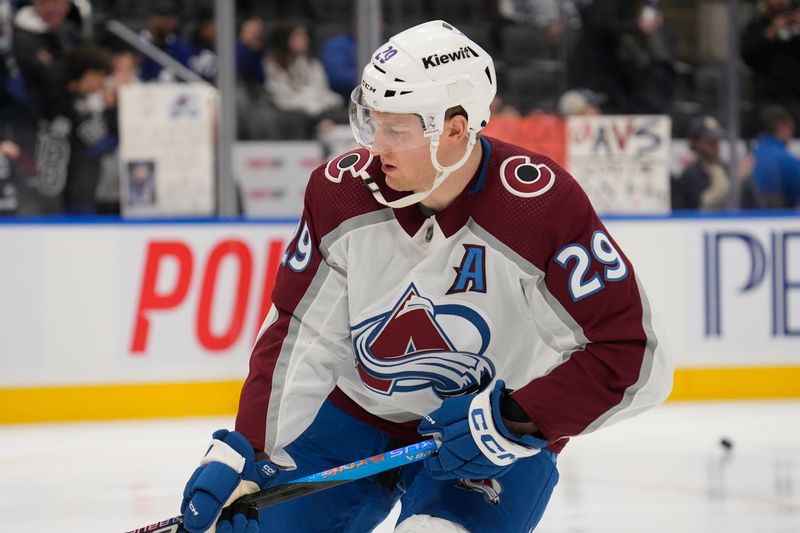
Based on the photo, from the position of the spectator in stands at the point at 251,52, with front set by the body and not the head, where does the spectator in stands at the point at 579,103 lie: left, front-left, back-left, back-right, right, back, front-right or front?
left

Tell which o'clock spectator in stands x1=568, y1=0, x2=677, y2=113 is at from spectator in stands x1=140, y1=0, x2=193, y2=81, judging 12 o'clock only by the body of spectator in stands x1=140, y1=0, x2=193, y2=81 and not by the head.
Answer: spectator in stands x1=568, y1=0, x2=677, y2=113 is roughly at 9 o'clock from spectator in stands x1=140, y1=0, x2=193, y2=81.

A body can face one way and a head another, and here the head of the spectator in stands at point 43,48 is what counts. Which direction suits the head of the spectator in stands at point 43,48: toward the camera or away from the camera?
toward the camera

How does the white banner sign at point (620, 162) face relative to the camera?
toward the camera

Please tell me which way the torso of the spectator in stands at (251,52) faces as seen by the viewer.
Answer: toward the camera

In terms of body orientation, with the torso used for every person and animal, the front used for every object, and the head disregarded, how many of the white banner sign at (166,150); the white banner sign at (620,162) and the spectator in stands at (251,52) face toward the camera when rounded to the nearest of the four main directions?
3

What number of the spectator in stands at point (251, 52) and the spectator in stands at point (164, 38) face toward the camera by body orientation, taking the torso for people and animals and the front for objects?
2

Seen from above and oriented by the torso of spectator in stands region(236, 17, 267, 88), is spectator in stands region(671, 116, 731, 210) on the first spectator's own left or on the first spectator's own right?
on the first spectator's own left

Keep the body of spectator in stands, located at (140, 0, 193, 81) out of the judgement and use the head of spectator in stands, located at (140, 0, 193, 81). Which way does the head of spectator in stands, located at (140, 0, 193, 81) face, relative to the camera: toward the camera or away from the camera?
toward the camera

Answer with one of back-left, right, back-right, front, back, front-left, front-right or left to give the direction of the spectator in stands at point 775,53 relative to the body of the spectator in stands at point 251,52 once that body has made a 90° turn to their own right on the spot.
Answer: back

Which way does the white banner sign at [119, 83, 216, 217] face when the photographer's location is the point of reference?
facing the viewer

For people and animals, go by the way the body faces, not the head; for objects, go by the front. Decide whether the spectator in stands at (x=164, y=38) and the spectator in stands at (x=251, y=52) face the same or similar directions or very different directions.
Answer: same or similar directions

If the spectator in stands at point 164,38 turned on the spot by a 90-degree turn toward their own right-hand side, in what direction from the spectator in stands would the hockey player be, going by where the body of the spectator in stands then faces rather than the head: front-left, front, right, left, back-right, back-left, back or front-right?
left

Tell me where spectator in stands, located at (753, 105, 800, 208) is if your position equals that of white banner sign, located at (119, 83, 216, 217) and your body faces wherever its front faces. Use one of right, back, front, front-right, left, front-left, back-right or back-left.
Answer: left

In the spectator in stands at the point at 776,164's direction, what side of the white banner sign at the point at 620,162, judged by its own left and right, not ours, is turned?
left

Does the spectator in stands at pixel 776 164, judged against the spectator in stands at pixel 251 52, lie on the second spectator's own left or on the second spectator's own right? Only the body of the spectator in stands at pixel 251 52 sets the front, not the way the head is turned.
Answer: on the second spectator's own left

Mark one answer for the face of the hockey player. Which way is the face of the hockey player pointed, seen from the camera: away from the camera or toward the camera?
toward the camera

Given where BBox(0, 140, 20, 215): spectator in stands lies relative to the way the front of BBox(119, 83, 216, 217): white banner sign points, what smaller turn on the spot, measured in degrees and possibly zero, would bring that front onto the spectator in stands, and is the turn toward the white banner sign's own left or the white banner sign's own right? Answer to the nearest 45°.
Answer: approximately 90° to the white banner sign's own right

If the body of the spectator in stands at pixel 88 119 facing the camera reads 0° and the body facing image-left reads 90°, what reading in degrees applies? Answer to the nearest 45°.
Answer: approximately 315°
